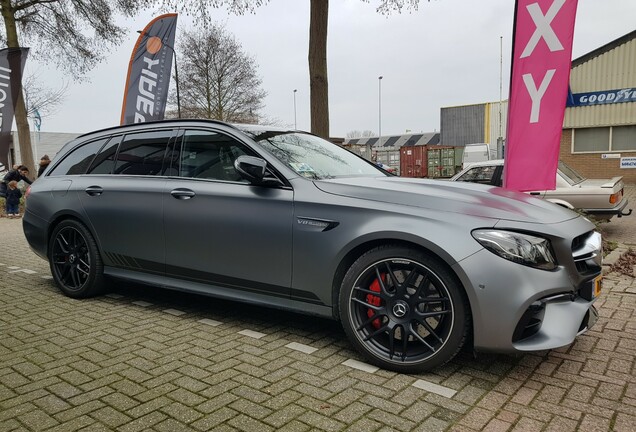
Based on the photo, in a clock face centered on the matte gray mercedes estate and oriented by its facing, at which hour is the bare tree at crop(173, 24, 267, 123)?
The bare tree is roughly at 7 o'clock from the matte gray mercedes estate.

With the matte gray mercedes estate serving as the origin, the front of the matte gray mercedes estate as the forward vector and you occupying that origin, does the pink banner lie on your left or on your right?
on your left

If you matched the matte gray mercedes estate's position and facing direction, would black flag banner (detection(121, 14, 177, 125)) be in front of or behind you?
behind

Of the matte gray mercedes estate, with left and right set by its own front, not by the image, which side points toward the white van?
left

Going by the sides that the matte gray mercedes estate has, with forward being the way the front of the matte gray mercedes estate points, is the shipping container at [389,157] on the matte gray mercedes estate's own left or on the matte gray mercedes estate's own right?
on the matte gray mercedes estate's own left

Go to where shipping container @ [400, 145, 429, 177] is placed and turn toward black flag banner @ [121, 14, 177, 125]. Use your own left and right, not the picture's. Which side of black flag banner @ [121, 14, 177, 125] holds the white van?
left

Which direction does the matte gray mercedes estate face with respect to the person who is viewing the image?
facing the viewer and to the right of the viewer

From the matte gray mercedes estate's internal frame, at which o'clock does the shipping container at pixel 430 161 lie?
The shipping container is roughly at 8 o'clock from the matte gray mercedes estate.

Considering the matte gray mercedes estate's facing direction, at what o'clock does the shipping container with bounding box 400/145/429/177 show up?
The shipping container is roughly at 8 o'clock from the matte gray mercedes estate.

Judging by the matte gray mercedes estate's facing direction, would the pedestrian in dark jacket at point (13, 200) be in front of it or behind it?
behind

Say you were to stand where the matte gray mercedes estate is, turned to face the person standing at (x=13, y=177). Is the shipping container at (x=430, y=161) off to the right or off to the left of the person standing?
right

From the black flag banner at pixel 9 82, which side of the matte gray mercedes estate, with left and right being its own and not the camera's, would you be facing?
back
